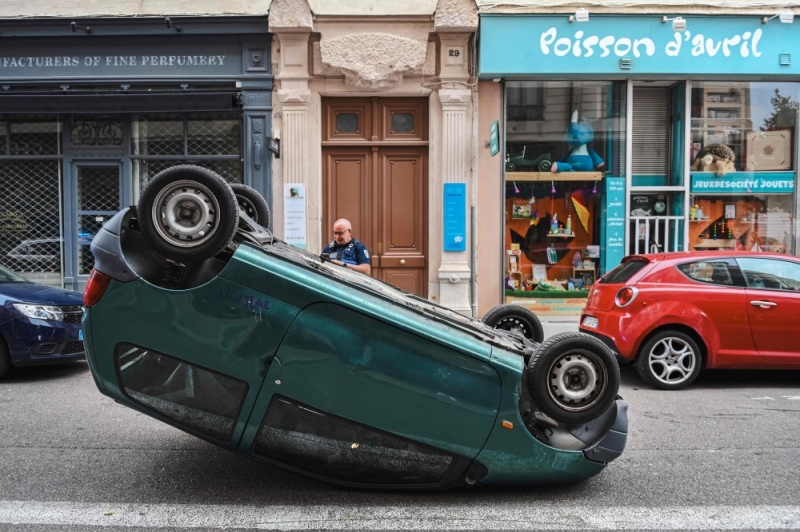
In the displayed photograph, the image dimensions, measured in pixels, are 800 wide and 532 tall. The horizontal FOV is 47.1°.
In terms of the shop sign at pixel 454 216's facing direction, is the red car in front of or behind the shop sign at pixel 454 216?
in front

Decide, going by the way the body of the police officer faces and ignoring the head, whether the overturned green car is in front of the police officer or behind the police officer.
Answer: in front

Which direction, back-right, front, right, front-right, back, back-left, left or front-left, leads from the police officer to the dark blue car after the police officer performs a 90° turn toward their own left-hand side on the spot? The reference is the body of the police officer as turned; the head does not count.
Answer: back-right

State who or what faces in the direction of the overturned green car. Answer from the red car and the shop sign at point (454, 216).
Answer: the shop sign

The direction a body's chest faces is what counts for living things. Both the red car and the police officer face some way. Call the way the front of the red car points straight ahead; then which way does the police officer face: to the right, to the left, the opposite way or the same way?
to the right

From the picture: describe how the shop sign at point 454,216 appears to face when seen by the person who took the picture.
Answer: facing the viewer

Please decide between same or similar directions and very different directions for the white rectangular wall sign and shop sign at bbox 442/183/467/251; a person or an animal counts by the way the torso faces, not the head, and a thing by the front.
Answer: same or similar directions

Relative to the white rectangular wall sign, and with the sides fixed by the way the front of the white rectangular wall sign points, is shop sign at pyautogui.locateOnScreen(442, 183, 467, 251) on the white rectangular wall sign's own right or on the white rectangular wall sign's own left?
on the white rectangular wall sign's own left

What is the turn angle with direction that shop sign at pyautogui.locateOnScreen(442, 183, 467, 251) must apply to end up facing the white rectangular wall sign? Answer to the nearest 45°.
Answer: approximately 90° to its right

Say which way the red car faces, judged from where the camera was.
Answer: facing to the right of the viewer

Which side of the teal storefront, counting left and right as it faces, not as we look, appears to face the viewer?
front

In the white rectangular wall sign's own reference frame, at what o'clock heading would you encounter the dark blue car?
The dark blue car is roughly at 1 o'clock from the white rectangular wall sign.

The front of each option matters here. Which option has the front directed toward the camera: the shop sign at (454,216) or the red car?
the shop sign

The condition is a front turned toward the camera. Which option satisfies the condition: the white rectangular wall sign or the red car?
the white rectangular wall sign

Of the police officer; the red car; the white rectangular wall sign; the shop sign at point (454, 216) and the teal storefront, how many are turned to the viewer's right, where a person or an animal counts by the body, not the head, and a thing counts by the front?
1

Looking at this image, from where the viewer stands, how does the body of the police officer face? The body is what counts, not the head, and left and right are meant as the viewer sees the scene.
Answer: facing the viewer and to the left of the viewer
